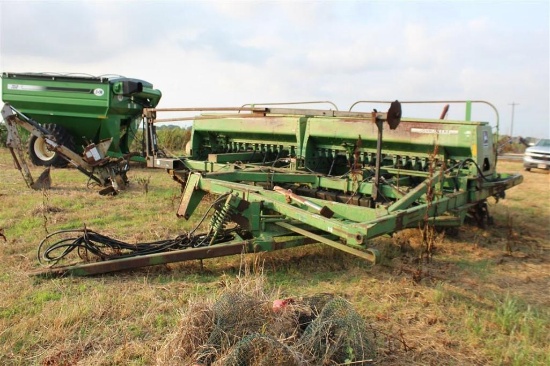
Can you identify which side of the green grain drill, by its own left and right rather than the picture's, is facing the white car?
back

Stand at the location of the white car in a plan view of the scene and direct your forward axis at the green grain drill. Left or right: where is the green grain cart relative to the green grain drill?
right

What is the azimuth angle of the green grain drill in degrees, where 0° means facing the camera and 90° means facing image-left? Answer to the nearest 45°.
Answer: approximately 45°

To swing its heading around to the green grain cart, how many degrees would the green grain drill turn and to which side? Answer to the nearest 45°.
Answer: approximately 90° to its right
